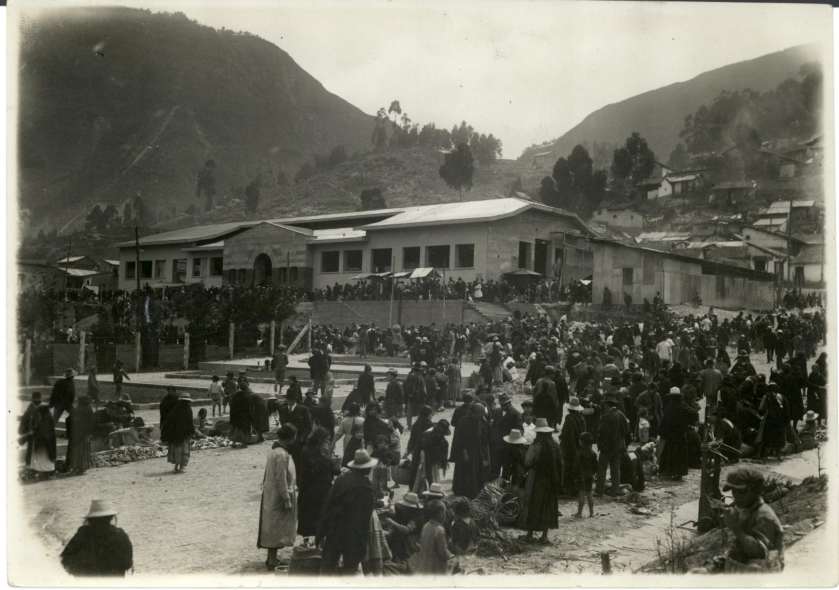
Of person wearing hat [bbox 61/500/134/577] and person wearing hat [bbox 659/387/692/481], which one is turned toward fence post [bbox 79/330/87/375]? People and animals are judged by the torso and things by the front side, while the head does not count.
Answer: person wearing hat [bbox 61/500/134/577]

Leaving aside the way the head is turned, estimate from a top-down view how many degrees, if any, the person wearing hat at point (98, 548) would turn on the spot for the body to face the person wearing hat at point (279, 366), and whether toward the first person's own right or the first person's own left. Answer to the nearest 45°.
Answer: approximately 45° to the first person's own right

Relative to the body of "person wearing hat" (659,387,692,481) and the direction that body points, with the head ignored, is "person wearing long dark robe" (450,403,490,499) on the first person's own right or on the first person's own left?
on the first person's own left

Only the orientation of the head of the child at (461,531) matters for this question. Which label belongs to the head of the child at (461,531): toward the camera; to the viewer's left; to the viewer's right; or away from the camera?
away from the camera

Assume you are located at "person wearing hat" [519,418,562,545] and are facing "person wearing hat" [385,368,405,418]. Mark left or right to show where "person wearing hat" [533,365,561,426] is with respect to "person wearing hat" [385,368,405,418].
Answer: right

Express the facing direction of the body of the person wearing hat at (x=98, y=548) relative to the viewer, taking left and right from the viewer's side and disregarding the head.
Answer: facing away from the viewer

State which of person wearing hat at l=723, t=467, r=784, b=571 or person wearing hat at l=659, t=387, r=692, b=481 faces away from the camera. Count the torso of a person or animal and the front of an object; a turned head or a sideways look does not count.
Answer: person wearing hat at l=659, t=387, r=692, b=481

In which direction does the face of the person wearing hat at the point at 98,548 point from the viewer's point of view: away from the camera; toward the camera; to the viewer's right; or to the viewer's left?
away from the camera

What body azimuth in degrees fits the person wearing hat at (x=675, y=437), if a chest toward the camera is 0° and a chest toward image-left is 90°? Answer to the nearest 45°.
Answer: approximately 180°

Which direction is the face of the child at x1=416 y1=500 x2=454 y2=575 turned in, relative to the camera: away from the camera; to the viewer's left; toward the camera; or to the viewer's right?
away from the camera
